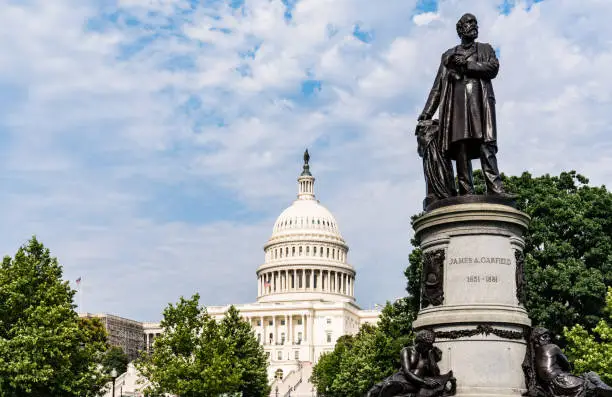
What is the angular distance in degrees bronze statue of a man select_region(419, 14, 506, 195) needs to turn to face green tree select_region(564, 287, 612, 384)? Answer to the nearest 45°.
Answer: approximately 180°

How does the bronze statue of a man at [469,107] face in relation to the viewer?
toward the camera
